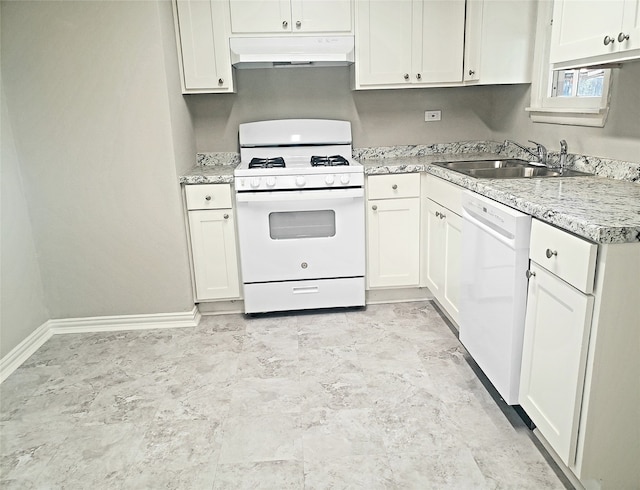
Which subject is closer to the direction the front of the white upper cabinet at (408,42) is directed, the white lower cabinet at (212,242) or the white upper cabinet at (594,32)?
the white upper cabinet

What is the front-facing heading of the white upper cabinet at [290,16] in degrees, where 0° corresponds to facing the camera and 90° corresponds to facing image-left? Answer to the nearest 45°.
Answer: approximately 0°

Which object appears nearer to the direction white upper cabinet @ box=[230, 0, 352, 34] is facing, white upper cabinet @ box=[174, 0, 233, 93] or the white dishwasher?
the white dishwasher

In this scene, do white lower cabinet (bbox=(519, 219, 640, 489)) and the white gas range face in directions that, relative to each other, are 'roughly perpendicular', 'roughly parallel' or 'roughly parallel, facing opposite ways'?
roughly perpendicular

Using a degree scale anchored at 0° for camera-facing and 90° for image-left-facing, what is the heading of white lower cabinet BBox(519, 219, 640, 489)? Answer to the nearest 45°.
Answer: approximately 45°

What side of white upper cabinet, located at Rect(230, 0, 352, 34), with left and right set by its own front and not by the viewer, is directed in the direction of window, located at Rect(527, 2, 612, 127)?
left

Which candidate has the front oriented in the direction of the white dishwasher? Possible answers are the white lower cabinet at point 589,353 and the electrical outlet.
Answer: the electrical outlet

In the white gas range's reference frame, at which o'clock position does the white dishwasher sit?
The white dishwasher is roughly at 11 o'clock from the white gas range.

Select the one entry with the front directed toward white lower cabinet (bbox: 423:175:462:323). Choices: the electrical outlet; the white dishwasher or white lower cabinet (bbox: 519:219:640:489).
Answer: the electrical outlet

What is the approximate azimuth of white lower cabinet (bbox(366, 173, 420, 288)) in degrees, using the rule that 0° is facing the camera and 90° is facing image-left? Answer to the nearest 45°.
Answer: approximately 0°

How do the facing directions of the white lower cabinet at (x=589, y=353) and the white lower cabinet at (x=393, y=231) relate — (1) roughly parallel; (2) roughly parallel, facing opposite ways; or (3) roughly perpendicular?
roughly perpendicular
